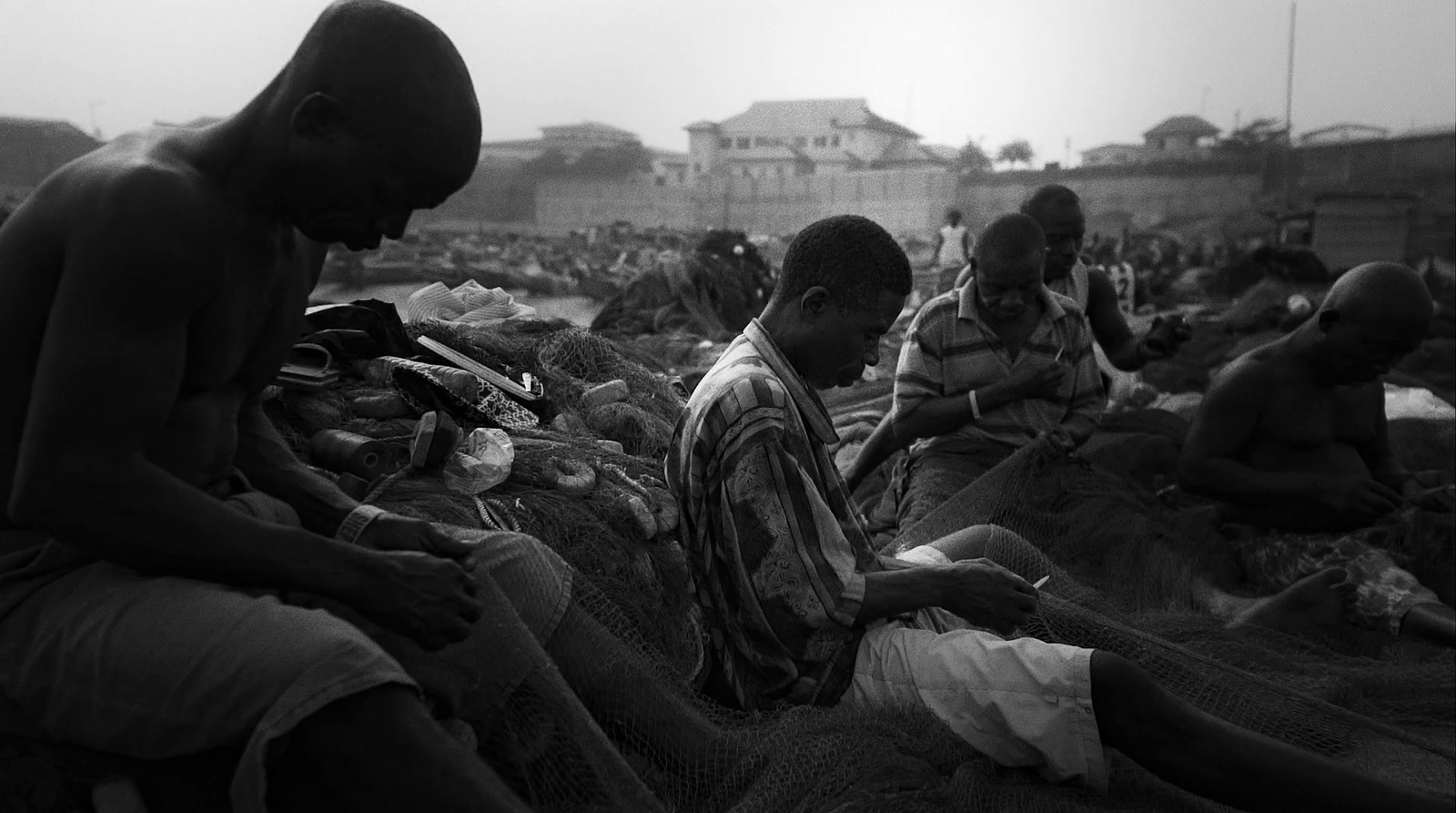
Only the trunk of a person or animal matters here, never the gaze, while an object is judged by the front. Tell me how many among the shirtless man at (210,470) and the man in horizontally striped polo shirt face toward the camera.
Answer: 1

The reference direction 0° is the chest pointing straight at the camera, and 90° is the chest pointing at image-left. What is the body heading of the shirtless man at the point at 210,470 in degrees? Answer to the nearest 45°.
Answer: approximately 270°

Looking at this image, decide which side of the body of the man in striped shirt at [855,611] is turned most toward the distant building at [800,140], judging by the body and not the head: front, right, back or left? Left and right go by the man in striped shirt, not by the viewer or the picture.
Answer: left

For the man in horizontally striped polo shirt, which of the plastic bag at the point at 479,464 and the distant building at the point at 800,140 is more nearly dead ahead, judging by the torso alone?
the plastic bag

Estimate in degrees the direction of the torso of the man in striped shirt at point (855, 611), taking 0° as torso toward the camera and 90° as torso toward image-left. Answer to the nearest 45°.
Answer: approximately 270°

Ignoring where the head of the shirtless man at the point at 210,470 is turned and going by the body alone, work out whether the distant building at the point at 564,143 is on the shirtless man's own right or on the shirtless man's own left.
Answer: on the shirtless man's own left

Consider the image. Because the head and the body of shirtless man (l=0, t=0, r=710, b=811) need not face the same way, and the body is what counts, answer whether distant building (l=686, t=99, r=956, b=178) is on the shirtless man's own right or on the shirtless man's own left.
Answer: on the shirtless man's own left

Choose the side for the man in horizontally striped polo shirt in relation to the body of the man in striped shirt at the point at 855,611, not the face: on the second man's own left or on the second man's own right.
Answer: on the second man's own left
